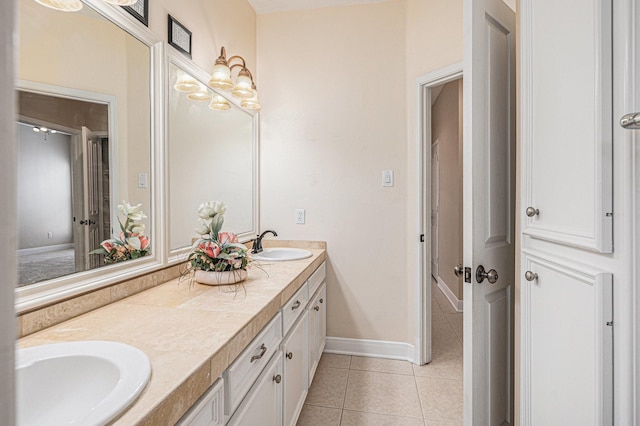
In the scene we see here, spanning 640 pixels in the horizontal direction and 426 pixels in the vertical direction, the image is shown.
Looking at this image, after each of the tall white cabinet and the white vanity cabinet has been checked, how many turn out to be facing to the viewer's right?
1

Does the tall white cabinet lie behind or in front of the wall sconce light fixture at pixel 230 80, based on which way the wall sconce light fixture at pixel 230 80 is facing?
in front

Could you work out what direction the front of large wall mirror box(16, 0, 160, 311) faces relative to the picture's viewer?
facing the viewer and to the right of the viewer

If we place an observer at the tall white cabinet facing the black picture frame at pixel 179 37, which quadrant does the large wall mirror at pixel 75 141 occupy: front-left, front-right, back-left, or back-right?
front-left

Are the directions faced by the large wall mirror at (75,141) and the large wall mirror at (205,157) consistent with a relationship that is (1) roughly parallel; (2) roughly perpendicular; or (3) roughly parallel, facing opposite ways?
roughly parallel

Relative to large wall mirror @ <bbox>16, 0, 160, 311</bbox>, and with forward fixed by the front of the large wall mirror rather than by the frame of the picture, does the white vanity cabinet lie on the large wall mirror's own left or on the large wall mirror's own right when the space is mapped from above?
on the large wall mirror's own left

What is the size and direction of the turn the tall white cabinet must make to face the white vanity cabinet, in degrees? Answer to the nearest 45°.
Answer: approximately 90° to its right

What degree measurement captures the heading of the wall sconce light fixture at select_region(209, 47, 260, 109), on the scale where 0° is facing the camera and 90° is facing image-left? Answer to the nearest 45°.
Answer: approximately 315°

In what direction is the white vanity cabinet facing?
to the viewer's right

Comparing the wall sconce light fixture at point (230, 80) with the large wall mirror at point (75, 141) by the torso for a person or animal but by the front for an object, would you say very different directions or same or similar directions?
same or similar directions

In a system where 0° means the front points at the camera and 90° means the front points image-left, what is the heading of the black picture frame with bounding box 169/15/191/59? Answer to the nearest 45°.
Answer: approximately 315°

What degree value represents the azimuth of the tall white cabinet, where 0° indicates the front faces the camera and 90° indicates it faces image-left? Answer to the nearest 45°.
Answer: approximately 45°
